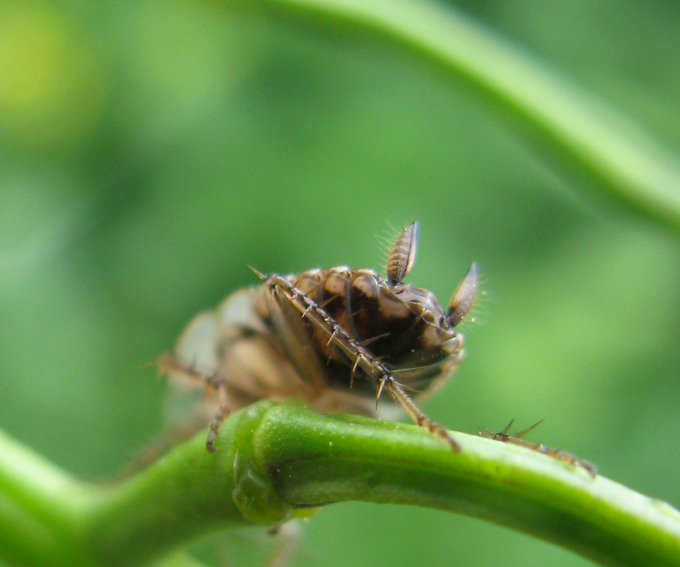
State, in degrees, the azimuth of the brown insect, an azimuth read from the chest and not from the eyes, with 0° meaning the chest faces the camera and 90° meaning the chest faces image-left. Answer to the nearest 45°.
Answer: approximately 135°
